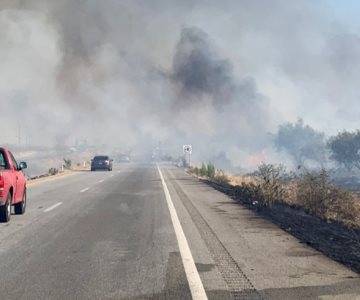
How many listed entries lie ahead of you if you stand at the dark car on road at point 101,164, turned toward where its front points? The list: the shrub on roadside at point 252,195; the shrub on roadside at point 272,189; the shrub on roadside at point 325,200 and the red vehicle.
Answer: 0

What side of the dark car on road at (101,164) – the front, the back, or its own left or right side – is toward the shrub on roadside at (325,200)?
back

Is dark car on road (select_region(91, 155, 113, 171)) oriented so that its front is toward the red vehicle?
no

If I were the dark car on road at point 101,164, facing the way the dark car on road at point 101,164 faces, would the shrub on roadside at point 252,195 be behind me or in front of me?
behind

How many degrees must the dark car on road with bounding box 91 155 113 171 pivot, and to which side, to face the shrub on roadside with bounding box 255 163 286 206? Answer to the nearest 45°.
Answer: approximately 180°

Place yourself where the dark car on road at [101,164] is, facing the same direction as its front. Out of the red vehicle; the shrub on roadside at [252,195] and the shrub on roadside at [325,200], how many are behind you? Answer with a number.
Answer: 3

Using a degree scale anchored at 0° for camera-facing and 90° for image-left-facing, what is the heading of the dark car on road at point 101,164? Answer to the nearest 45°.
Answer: approximately 180°
